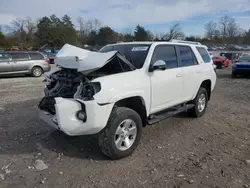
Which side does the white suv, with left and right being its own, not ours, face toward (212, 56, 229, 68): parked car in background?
back

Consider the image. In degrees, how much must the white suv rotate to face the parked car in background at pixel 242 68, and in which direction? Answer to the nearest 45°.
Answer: approximately 180°

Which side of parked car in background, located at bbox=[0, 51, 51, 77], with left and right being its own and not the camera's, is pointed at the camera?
left

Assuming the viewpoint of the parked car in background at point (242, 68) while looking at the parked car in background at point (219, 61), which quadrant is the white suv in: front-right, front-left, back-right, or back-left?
back-left

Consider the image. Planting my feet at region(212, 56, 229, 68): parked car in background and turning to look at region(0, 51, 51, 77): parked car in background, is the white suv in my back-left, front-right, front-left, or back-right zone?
front-left

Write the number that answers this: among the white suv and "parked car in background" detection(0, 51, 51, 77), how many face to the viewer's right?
0

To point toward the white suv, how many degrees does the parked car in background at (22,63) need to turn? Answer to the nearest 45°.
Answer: approximately 90° to its left

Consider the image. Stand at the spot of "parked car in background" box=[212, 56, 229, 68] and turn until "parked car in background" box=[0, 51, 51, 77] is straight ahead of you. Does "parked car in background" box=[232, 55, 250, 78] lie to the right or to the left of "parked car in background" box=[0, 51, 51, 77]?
left

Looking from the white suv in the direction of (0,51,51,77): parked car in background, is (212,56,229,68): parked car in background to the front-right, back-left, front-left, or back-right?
front-right

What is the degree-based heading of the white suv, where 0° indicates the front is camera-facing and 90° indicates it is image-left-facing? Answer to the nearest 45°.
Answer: approximately 45°
